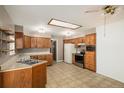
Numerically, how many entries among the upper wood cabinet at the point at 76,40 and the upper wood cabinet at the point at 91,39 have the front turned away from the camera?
0

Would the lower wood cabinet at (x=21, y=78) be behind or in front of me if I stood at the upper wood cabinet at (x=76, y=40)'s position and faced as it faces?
in front

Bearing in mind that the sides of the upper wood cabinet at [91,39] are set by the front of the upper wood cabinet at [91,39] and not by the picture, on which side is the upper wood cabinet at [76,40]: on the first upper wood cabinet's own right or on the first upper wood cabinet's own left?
on the first upper wood cabinet's own right

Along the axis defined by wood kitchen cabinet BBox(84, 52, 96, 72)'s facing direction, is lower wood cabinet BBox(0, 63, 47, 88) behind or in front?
in front

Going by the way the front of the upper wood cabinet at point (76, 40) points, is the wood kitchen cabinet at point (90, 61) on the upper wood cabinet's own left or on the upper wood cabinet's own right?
on the upper wood cabinet's own left

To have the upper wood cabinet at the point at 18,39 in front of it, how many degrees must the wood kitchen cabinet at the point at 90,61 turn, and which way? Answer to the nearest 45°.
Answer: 0° — it already faces it

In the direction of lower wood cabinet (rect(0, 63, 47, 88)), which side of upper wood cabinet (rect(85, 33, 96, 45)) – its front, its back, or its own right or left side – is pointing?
front

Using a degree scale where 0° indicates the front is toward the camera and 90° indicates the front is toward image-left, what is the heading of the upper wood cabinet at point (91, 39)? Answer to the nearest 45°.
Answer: approximately 45°

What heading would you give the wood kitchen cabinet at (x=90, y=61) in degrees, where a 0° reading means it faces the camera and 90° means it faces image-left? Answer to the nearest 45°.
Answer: approximately 45°

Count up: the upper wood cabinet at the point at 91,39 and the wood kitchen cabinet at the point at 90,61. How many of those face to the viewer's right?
0
